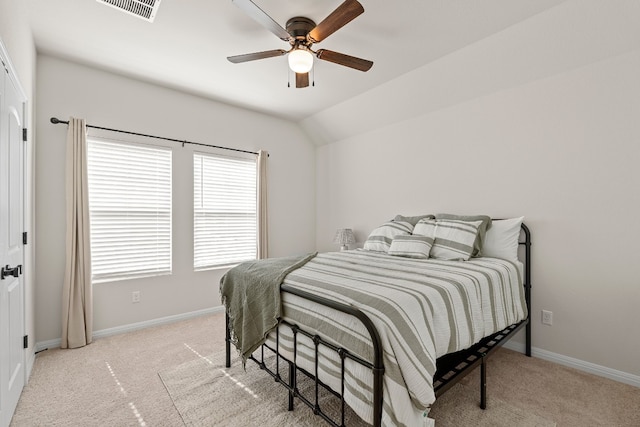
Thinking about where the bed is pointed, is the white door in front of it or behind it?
in front

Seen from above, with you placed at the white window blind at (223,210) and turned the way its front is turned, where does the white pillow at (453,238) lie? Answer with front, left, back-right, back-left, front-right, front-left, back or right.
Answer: front

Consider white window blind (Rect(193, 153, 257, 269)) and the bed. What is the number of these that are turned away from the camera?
0

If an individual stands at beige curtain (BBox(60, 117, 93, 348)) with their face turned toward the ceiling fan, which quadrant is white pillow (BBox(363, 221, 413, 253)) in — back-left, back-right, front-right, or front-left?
front-left

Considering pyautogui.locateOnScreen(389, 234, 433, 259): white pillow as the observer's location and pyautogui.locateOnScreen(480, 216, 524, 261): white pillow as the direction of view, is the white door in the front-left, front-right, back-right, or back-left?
back-right

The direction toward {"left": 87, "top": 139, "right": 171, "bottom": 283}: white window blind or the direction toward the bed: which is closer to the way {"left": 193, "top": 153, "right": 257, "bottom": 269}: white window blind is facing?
the bed

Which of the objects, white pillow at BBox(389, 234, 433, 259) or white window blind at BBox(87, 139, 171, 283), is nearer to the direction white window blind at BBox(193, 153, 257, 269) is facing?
the white pillow

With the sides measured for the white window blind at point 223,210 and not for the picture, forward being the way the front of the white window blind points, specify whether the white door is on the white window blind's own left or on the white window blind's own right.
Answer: on the white window blind's own right

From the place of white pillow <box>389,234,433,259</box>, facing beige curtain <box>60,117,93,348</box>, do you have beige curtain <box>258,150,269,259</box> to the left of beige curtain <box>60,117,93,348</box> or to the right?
right

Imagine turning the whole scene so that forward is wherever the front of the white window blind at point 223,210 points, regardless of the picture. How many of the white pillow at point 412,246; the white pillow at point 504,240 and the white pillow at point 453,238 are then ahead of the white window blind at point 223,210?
3

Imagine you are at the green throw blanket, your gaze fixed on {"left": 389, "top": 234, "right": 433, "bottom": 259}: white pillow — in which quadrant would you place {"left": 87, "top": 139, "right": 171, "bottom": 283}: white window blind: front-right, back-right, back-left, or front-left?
back-left

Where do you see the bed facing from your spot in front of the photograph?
facing the viewer and to the left of the viewer

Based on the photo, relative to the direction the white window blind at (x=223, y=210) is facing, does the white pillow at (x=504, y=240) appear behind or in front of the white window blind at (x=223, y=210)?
in front
